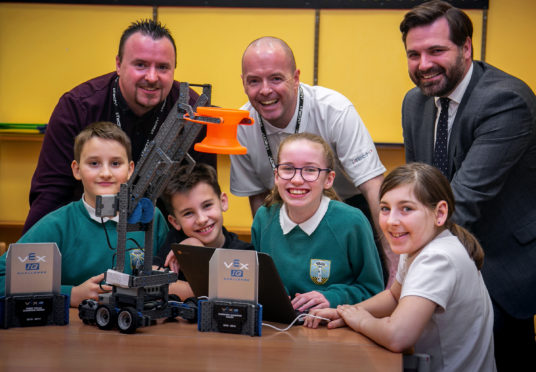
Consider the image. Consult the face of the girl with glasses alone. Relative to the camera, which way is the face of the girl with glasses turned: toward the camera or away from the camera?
toward the camera

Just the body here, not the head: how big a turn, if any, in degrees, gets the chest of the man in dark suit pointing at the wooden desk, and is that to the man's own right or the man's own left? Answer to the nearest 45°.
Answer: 0° — they already face it

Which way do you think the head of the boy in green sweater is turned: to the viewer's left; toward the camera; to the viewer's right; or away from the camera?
toward the camera

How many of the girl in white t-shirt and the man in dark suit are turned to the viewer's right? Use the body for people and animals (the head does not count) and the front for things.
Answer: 0

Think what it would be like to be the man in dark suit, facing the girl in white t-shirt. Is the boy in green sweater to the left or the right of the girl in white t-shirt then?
right

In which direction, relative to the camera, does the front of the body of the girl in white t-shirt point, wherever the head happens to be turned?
to the viewer's left

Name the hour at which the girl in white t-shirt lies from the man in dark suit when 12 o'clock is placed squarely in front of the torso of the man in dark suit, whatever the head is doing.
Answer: The girl in white t-shirt is roughly at 11 o'clock from the man in dark suit.

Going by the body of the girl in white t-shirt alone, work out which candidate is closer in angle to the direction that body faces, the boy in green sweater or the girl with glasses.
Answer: the boy in green sweater

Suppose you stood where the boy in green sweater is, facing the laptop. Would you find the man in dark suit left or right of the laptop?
left

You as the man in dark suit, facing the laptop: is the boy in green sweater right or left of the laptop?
right

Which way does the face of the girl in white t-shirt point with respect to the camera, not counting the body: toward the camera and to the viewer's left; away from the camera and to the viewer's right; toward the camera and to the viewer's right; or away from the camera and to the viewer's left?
toward the camera and to the viewer's left

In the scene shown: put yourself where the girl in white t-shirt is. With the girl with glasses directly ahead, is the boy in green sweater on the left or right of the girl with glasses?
left
